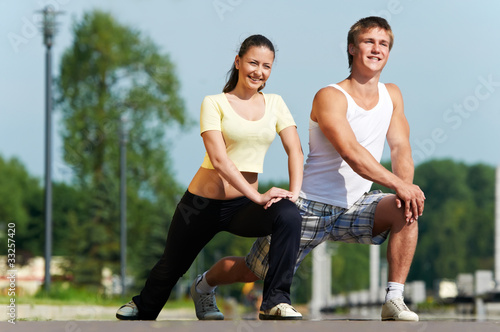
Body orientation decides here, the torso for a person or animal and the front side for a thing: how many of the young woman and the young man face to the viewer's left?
0

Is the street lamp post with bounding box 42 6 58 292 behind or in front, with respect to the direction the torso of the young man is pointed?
behind

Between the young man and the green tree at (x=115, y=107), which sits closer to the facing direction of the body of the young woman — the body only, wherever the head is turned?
the young man

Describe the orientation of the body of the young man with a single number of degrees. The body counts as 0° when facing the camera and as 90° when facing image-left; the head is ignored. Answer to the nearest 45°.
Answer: approximately 315°

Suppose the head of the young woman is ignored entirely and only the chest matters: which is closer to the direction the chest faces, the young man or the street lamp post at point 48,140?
the young man

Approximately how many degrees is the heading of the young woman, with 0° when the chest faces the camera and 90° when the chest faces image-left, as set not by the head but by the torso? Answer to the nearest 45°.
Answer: approximately 315°
